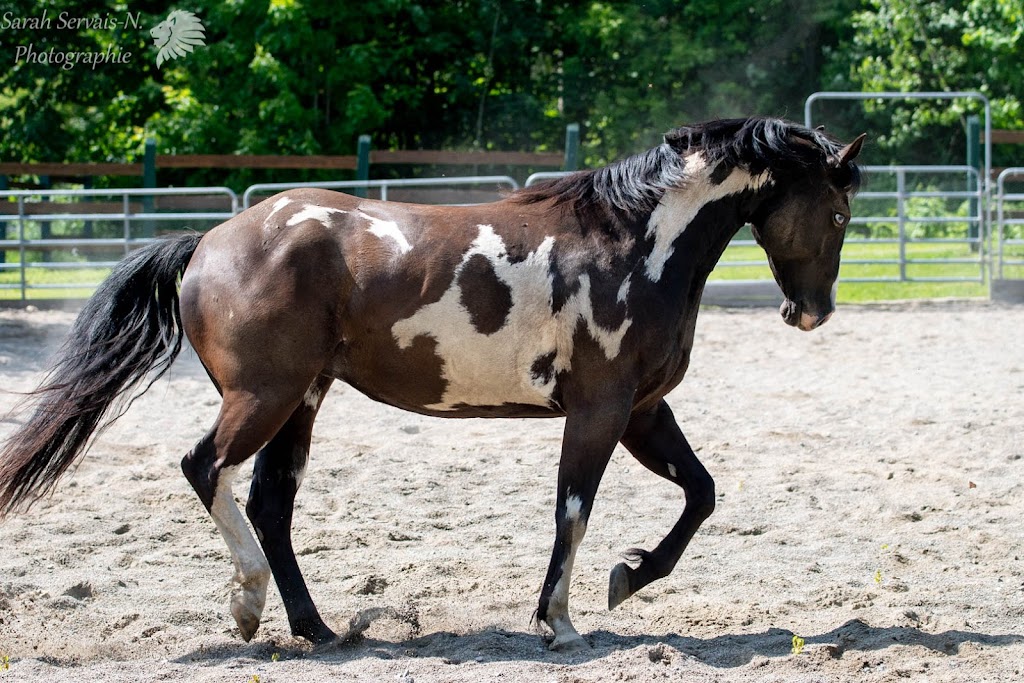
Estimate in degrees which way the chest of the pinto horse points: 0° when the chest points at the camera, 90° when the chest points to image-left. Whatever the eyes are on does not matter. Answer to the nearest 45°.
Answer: approximately 270°

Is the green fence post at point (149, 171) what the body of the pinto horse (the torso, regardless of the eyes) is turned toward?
no

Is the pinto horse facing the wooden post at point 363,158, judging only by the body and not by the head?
no

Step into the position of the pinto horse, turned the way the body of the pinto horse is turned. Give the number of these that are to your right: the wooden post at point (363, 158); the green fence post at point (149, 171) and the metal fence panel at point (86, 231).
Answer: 0
